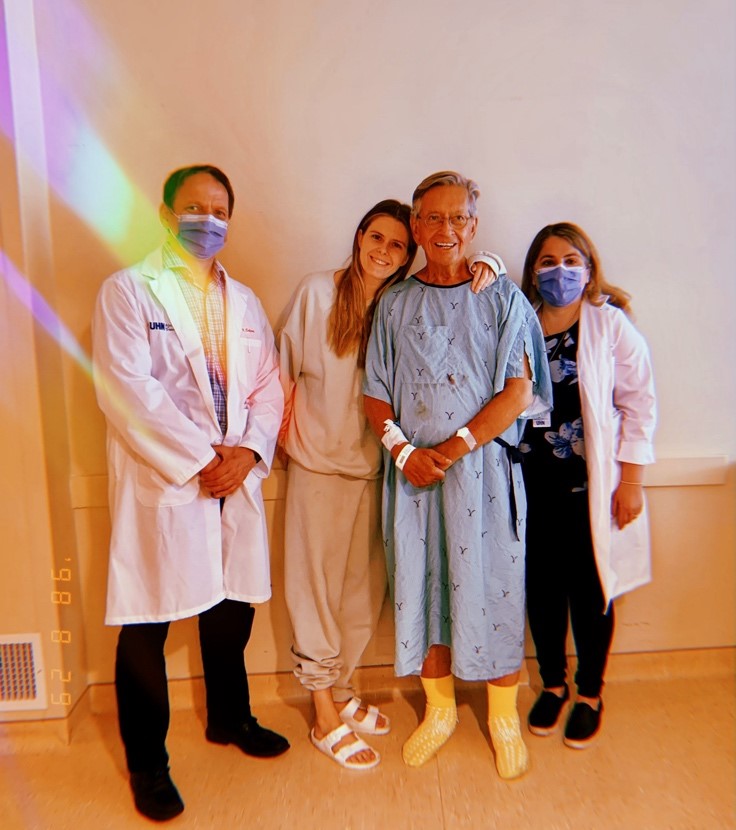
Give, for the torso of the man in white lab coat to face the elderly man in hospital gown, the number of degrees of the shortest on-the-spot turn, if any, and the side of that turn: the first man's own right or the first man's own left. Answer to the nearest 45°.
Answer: approximately 45° to the first man's own left

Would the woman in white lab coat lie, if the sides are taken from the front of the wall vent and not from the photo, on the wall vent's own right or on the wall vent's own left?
on the wall vent's own left

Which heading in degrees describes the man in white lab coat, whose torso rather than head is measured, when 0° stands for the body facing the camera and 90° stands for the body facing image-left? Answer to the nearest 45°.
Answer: approximately 315°

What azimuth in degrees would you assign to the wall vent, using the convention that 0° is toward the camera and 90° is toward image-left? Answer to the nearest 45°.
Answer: approximately 0°

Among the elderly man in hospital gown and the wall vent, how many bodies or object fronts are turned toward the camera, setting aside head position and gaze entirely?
2

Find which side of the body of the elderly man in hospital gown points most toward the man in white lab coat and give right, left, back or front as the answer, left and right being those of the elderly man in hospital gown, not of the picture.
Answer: right

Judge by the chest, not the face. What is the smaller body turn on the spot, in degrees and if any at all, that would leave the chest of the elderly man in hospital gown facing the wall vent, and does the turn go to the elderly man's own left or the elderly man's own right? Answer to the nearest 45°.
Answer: approximately 90° to the elderly man's own right
